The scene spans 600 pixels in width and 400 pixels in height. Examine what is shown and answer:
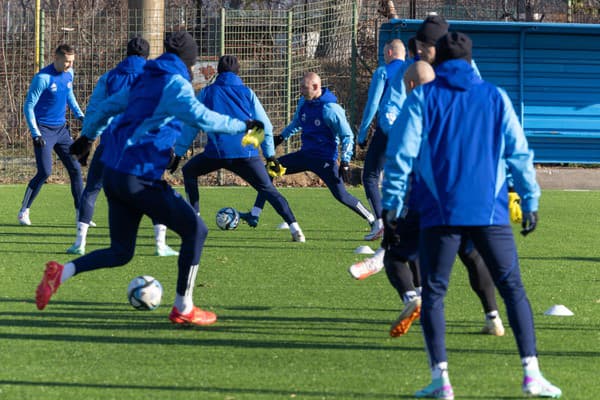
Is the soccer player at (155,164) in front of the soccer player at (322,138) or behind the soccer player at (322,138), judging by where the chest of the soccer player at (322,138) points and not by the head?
in front

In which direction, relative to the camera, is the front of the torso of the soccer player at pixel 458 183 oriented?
away from the camera

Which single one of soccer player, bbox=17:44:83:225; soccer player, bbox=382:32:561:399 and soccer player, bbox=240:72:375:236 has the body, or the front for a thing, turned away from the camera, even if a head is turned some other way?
soccer player, bbox=382:32:561:399

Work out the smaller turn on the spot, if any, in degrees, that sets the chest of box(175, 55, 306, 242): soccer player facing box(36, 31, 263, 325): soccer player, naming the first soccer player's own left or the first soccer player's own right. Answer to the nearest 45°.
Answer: approximately 180°

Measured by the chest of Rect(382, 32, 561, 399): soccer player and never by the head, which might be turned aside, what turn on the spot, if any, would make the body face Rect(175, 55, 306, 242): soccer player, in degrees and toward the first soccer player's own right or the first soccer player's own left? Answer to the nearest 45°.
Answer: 0° — they already face them

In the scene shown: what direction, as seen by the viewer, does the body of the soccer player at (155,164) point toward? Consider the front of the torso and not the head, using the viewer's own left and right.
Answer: facing away from the viewer and to the right of the viewer

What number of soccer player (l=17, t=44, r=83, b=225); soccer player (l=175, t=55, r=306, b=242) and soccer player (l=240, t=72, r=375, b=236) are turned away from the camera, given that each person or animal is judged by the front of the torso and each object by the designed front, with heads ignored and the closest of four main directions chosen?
1

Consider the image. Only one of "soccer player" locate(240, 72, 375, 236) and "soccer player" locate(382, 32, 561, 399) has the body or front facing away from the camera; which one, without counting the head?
"soccer player" locate(382, 32, 561, 399)

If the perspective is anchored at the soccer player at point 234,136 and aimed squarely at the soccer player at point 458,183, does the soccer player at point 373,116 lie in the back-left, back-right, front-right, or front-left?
front-left

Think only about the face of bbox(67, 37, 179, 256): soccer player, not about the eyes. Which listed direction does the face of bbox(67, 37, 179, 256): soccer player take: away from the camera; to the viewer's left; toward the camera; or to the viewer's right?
away from the camera

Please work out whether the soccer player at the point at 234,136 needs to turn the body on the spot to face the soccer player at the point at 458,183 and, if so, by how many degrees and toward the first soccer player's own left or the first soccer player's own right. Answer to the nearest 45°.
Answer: approximately 180°

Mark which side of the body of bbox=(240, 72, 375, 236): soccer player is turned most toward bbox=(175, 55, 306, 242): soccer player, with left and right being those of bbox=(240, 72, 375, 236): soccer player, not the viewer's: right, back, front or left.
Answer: front

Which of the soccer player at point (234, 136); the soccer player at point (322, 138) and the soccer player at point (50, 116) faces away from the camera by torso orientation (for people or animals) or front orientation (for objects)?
the soccer player at point (234, 136)

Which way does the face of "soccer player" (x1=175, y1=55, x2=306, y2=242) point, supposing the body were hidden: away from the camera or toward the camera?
away from the camera

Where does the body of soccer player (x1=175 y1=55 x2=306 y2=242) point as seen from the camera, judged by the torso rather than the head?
away from the camera
